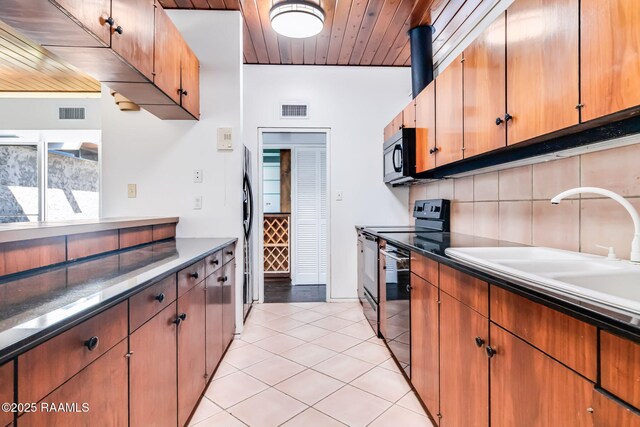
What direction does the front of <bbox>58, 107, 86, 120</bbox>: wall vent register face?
toward the camera

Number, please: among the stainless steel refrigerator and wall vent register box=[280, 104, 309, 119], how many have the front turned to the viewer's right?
1

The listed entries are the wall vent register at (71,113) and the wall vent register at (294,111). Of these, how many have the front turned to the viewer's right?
0

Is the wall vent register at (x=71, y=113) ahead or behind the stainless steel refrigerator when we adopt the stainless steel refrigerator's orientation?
behind

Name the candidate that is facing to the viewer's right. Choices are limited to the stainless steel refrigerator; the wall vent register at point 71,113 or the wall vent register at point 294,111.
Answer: the stainless steel refrigerator

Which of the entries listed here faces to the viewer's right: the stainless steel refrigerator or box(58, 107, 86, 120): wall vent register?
the stainless steel refrigerator

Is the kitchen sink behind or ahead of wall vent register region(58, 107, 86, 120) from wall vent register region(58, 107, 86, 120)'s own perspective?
ahead

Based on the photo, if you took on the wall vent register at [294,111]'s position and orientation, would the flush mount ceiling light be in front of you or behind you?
in front

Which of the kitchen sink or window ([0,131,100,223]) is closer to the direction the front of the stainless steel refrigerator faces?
the kitchen sink

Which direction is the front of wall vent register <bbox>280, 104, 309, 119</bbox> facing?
toward the camera

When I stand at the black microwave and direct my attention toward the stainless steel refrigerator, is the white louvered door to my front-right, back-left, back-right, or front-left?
front-right

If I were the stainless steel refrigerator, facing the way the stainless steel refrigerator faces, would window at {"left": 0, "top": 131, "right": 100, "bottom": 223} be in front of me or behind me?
behind

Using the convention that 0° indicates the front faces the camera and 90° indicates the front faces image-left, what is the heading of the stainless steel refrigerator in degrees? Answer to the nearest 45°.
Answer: approximately 270°
